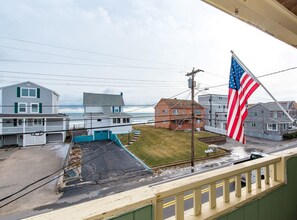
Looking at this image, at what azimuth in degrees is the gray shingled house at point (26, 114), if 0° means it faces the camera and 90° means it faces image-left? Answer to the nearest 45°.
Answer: approximately 0°

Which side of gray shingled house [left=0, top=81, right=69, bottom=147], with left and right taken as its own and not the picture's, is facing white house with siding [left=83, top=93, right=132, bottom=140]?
left

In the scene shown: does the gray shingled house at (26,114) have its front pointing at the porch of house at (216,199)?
yes

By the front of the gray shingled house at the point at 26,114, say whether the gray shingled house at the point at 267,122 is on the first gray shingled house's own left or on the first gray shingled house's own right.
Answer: on the first gray shingled house's own left

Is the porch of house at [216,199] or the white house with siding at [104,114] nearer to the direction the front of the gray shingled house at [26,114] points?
the porch of house

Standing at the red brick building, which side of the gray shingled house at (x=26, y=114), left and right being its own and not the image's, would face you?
left

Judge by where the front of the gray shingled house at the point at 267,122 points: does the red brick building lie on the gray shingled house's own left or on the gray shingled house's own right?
on the gray shingled house's own right

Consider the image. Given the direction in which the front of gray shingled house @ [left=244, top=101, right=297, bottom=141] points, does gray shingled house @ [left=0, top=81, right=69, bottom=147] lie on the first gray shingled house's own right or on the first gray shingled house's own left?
on the first gray shingled house's own right
